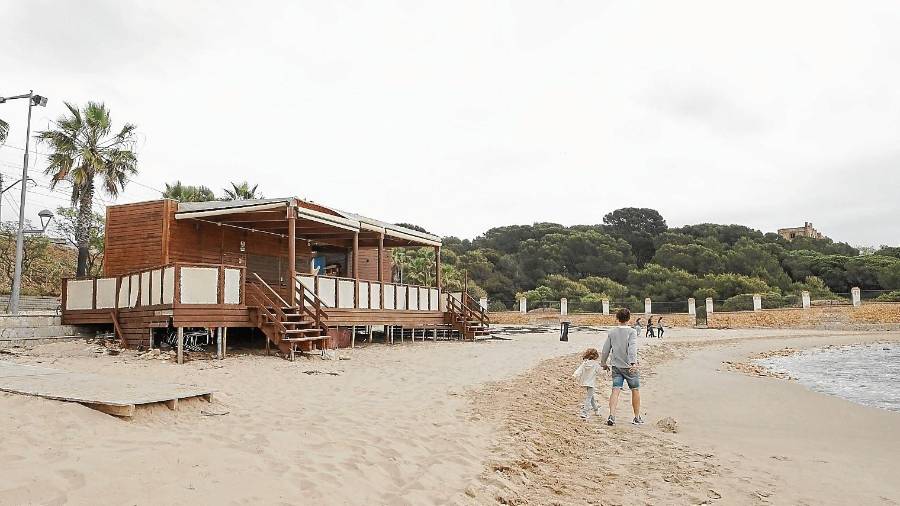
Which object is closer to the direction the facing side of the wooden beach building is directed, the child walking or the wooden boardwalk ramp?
the child walking

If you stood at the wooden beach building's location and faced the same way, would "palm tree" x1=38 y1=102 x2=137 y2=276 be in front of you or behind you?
behind

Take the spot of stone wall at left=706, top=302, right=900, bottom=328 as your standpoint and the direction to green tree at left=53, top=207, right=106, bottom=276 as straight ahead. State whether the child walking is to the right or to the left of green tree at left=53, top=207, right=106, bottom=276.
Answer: left

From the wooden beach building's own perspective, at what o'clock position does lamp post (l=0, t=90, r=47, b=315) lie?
The lamp post is roughly at 5 o'clock from the wooden beach building.

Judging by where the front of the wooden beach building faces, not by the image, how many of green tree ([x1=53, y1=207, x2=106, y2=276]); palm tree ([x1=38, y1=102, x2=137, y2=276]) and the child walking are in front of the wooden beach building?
1

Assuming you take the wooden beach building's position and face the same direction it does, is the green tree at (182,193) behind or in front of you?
behind

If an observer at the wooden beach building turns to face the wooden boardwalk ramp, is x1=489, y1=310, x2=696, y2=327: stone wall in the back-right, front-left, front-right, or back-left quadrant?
back-left

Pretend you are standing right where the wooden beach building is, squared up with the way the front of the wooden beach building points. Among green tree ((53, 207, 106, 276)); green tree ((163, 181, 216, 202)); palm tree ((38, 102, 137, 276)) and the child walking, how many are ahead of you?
1

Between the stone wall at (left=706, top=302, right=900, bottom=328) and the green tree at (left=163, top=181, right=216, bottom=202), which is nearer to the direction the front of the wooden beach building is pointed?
the stone wall

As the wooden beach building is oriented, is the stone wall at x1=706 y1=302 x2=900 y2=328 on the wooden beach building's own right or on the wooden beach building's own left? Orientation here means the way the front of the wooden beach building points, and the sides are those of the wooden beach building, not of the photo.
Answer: on the wooden beach building's own left

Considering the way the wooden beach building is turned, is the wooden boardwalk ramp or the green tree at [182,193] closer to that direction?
the wooden boardwalk ramp

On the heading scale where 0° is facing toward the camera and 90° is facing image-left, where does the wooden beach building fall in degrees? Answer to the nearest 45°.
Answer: approximately 315°

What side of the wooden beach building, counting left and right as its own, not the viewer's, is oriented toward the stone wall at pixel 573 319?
left

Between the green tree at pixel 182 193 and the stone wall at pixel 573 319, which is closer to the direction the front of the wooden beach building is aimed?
the stone wall
